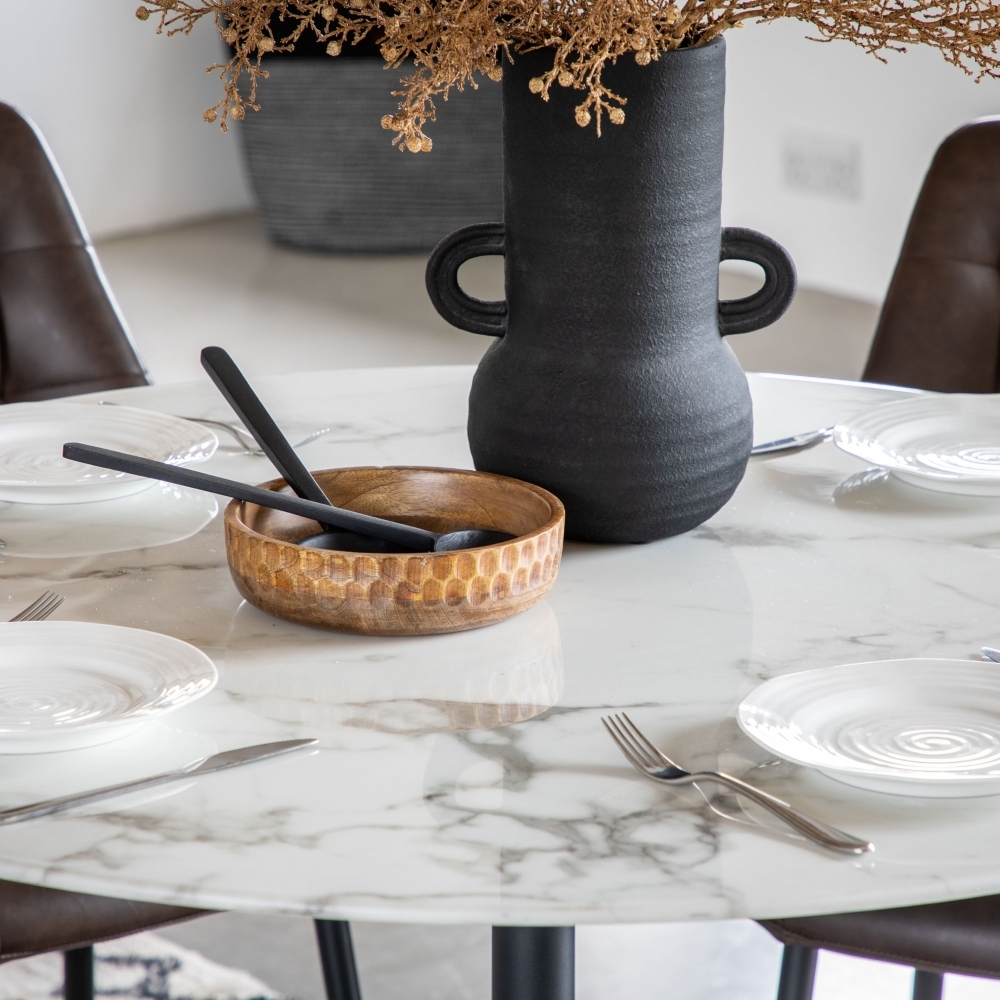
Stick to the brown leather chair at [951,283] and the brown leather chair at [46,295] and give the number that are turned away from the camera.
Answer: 0

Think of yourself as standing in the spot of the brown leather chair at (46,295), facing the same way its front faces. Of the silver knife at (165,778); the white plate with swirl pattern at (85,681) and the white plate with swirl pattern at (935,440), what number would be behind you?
0

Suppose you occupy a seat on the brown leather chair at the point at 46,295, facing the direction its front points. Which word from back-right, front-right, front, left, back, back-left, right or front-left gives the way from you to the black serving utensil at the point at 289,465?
front-right

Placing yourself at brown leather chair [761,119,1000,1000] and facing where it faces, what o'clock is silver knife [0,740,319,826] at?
The silver knife is roughly at 11 o'clock from the brown leather chair.

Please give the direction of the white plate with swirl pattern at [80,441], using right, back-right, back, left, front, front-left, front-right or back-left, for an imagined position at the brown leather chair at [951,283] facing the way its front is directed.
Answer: front

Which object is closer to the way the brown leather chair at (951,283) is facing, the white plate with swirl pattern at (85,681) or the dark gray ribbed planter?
the white plate with swirl pattern

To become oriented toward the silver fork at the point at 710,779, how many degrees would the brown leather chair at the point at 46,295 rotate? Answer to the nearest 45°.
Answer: approximately 45° to its right

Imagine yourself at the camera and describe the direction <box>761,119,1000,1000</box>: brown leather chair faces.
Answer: facing the viewer and to the left of the viewer

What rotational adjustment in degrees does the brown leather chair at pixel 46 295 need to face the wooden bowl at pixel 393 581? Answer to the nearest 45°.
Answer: approximately 45° to its right

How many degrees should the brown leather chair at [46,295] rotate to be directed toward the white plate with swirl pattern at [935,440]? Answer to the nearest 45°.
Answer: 0° — it already faces it

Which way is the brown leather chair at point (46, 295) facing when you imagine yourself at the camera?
facing the viewer and to the right of the viewer
